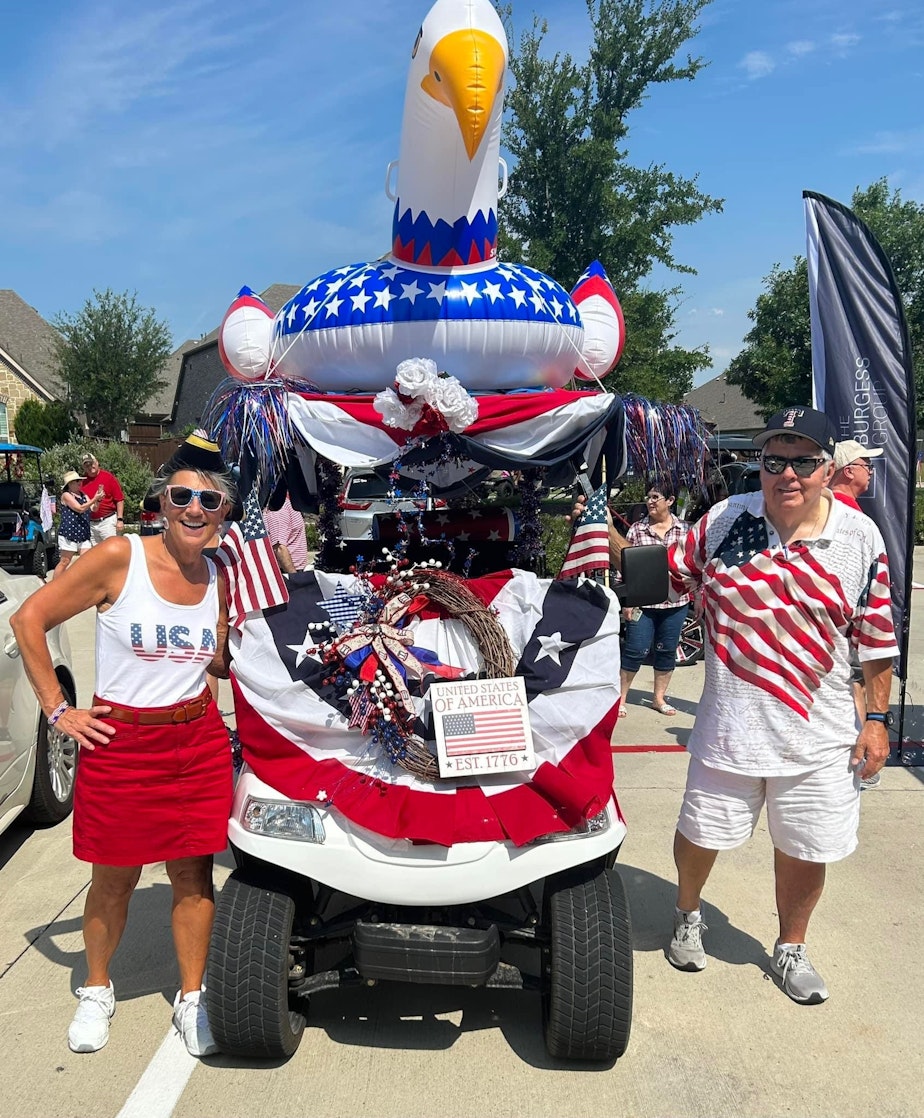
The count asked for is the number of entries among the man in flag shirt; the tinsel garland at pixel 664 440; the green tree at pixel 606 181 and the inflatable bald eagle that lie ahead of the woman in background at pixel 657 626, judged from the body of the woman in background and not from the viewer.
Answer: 3

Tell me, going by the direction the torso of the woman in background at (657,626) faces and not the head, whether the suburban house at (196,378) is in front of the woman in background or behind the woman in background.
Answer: behind

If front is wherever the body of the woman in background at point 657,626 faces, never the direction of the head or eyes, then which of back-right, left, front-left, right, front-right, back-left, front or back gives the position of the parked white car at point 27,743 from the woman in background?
front-right

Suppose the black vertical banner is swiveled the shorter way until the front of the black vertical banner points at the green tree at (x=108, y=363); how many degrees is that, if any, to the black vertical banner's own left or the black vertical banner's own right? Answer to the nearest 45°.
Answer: approximately 135° to the black vertical banner's own right

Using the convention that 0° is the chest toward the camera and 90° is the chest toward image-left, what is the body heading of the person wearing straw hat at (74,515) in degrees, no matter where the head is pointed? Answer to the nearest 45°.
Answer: approximately 315°

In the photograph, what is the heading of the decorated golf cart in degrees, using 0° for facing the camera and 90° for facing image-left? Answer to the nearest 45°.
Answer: approximately 0°
